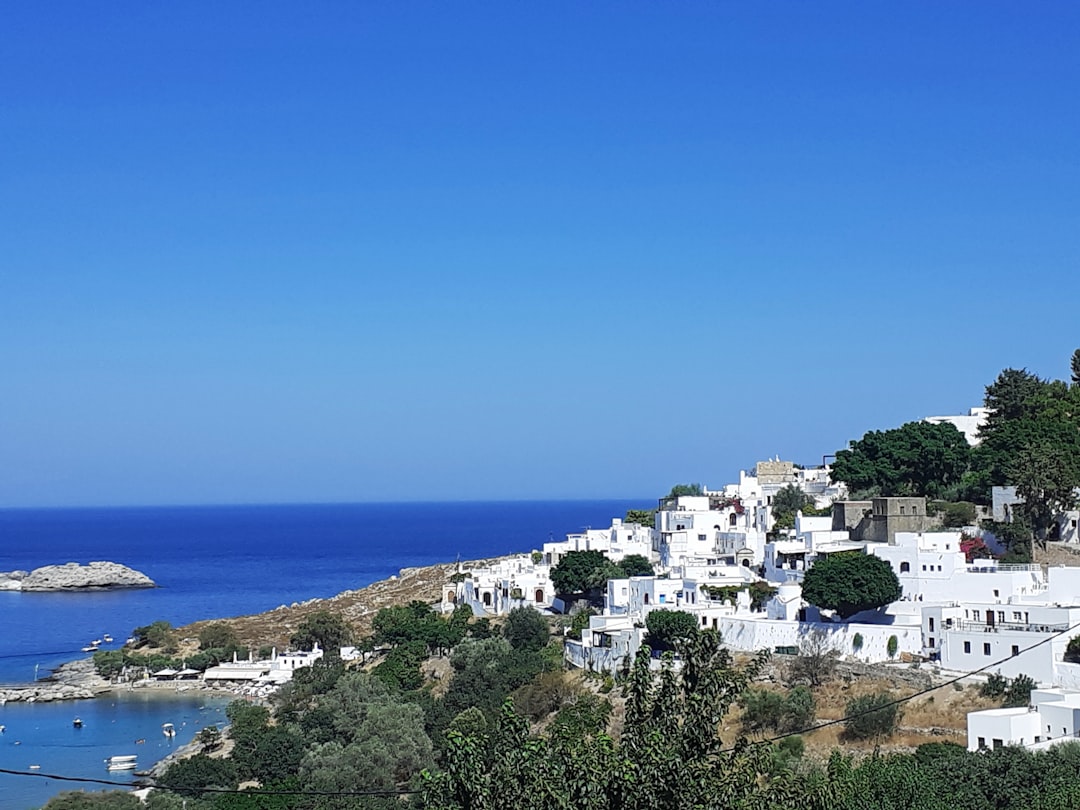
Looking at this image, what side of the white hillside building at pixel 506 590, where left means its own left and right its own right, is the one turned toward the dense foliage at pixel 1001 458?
left

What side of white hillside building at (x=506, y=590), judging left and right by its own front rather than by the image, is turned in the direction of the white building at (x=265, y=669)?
right

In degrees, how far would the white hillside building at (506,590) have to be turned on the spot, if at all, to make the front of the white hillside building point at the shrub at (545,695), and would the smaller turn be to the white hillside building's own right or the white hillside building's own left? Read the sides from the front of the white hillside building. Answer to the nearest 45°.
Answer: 0° — it already faces it

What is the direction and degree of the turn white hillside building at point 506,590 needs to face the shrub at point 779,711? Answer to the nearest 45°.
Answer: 0° — it already faces it

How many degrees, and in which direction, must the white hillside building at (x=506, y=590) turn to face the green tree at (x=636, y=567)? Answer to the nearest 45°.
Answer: approximately 45° to its left

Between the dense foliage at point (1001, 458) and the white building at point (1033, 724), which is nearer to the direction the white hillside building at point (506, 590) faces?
the white building

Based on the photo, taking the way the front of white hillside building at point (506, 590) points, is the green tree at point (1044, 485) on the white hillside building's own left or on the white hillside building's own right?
on the white hillside building's own left

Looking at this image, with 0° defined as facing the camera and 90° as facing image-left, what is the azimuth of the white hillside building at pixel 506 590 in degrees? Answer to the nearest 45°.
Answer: approximately 0°

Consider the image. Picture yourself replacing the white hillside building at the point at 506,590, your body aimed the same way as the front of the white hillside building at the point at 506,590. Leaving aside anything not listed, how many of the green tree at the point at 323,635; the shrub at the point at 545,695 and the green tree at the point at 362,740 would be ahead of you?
2

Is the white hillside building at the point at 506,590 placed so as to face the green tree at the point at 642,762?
yes
